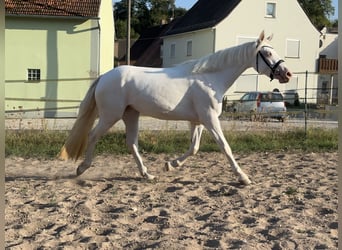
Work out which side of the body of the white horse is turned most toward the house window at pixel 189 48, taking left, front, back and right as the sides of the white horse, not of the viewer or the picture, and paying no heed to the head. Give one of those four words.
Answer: left

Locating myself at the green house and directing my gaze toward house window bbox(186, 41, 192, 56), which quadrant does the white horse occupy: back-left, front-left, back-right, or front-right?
back-right

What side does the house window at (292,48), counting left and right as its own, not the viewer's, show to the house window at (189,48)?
right

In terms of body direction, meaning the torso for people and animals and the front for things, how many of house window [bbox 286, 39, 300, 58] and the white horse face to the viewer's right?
1

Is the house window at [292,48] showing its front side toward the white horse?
yes

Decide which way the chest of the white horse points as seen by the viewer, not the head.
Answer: to the viewer's right

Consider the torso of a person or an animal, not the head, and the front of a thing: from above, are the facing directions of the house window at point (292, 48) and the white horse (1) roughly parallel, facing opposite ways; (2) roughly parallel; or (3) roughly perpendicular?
roughly perpendicular

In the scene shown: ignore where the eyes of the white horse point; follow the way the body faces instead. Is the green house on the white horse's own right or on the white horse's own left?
on the white horse's own left

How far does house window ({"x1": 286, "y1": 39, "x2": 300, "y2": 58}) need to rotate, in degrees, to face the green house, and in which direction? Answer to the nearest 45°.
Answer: approximately 45° to its right

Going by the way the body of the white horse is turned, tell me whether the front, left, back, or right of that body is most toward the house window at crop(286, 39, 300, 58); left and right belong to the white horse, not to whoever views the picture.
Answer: left
